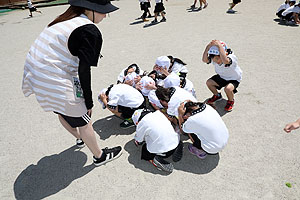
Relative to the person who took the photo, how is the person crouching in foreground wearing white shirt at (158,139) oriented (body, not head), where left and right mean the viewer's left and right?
facing away from the viewer and to the left of the viewer

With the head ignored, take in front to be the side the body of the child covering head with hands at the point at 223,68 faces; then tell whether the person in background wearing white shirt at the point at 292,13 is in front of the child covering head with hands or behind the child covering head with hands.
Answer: behind

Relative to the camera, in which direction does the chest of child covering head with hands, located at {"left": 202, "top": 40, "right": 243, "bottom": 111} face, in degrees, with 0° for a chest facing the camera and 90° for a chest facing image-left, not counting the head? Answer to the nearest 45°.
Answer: approximately 45°

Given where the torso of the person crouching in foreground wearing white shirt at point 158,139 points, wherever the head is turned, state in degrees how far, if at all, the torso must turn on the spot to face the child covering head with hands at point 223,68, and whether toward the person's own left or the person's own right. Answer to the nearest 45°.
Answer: approximately 90° to the person's own right

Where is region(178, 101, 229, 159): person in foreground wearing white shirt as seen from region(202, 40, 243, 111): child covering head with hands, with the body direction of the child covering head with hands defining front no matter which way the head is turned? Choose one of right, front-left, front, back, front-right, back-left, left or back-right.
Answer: front-left

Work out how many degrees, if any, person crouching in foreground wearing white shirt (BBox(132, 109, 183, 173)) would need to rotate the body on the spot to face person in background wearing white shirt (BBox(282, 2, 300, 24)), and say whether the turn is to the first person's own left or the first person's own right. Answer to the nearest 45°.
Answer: approximately 90° to the first person's own right

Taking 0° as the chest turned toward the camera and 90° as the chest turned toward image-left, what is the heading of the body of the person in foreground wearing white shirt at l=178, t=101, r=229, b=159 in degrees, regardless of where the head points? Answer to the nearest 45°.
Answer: approximately 90°

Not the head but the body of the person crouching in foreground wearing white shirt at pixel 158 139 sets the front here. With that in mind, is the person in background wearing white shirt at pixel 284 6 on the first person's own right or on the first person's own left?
on the first person's own right

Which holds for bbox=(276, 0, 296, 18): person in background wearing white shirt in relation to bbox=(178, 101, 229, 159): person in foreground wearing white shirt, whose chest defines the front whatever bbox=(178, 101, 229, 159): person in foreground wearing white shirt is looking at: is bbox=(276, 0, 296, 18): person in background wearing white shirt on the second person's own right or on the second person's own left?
on the second person's own right
